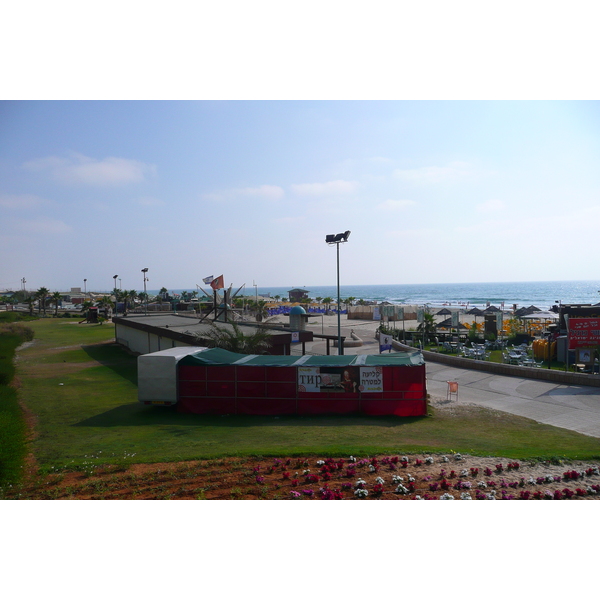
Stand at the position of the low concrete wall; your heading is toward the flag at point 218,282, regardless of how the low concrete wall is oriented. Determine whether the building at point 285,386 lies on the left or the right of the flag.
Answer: left

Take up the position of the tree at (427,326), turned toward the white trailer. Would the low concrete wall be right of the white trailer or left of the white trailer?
left

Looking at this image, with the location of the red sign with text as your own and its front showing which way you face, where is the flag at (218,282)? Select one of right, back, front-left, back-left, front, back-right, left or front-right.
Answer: right

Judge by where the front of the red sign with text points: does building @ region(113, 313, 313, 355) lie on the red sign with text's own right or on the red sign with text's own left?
on the red sign with text's own right

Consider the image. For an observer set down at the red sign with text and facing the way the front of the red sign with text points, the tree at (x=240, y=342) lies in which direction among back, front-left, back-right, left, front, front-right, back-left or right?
front-right

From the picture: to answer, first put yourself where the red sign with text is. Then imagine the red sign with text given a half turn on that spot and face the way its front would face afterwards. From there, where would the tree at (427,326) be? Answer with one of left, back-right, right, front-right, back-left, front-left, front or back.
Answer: front-left

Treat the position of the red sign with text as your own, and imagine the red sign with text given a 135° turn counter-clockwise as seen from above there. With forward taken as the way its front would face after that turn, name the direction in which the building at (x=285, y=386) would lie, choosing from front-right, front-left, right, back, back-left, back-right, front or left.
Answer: back

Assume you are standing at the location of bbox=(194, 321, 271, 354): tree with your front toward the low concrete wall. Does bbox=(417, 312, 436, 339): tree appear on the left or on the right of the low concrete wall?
left

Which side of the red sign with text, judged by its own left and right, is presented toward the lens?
front
